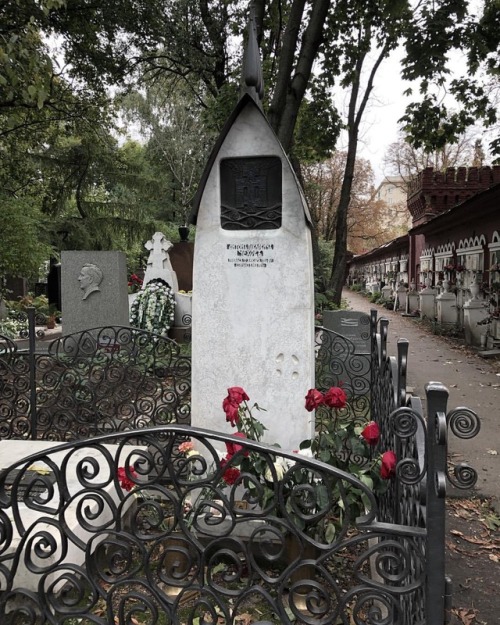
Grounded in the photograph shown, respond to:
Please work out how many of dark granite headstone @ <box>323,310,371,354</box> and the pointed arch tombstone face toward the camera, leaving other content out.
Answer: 2

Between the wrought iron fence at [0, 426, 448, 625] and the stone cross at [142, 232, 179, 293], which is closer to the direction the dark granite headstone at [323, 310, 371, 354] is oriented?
the wrought iron fence

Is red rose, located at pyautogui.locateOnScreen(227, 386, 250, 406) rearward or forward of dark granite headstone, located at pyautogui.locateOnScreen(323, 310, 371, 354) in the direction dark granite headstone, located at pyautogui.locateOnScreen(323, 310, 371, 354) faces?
forward

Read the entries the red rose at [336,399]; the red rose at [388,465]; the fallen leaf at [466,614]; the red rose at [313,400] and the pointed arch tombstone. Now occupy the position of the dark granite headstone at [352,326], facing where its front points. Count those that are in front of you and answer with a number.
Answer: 5

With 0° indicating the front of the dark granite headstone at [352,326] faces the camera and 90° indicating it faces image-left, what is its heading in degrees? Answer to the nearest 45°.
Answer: approximately 0°

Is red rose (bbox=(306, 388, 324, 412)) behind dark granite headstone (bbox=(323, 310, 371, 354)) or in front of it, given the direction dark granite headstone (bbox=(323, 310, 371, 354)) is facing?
in front

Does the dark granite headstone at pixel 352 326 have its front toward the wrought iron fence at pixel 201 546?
yes

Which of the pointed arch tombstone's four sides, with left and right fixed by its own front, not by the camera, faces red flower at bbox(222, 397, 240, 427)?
front

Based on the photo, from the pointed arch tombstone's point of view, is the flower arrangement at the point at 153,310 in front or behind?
behind

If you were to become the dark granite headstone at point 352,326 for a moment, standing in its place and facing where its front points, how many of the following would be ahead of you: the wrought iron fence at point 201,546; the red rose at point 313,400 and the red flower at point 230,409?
3

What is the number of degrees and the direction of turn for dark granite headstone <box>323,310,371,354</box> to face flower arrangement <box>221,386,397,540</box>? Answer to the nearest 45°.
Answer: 0° — it already faces it

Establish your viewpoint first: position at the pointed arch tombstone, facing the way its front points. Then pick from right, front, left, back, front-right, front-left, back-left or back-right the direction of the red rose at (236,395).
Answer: front

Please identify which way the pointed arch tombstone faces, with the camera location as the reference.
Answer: facing the viewer

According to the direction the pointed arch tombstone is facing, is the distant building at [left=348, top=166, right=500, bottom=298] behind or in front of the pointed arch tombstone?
behind
